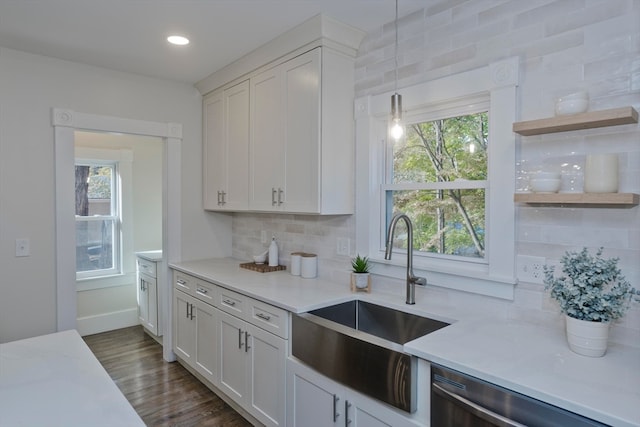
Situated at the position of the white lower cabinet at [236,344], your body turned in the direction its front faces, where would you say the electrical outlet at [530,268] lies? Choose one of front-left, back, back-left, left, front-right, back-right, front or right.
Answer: left

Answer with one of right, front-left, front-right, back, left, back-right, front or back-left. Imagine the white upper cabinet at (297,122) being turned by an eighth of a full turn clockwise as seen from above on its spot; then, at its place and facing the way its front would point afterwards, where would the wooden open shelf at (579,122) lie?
back-left

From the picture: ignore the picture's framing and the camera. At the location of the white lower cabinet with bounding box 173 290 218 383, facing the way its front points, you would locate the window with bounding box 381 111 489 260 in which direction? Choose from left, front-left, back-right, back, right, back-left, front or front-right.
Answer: left

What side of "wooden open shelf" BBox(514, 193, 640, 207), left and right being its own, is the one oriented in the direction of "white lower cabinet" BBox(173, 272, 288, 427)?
right

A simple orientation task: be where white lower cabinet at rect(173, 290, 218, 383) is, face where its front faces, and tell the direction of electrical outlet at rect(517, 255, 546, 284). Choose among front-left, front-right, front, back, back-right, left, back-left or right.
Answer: left

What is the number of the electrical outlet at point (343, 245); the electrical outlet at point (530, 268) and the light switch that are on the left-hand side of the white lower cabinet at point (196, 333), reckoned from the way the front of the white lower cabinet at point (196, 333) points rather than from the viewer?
2

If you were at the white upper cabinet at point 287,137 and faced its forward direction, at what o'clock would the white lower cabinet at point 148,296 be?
The white lower cabinet is roughly at 3 o'clock from the white upper cabinet.

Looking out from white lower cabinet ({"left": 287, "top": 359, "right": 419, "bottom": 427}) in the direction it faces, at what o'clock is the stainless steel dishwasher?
The stainless steel dishwasher is roughly at 9 o'clock from the white lower cabinet.

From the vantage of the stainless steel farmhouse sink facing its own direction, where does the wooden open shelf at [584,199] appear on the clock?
The wooden open shelf is roughly at 8 o'clock from the stainless steel farmhouse sink.

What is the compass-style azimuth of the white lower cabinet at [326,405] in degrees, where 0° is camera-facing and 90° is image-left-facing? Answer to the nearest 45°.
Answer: approximately 45°

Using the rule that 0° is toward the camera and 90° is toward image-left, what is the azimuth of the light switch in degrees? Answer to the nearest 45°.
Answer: approximately 0°
